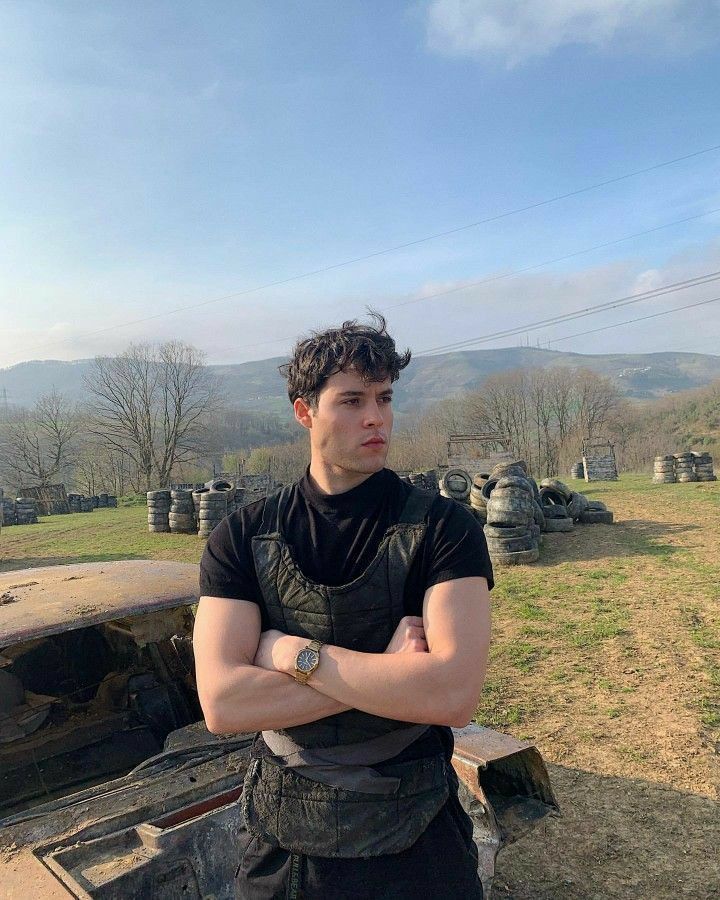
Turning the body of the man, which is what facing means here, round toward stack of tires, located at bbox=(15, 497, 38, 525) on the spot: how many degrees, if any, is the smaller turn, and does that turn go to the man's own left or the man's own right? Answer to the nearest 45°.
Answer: approximately 135° to the man's own right

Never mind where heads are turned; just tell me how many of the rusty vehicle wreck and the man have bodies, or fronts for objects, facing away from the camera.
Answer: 0

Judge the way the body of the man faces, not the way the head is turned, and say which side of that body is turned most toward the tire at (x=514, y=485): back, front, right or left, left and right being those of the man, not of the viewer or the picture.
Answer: back

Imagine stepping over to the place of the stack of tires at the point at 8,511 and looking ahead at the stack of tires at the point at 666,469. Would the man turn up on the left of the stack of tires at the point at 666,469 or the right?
right

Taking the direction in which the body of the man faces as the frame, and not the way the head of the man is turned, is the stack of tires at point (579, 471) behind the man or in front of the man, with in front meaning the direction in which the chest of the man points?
behind

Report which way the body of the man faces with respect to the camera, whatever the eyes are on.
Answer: toward the camera

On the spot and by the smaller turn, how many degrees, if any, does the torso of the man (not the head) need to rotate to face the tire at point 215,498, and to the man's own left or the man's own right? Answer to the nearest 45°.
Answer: approximately 180°
